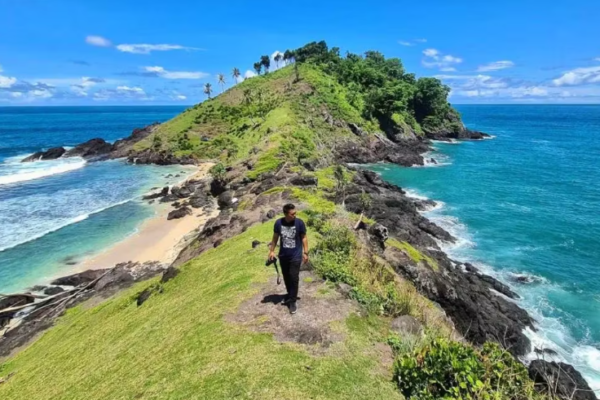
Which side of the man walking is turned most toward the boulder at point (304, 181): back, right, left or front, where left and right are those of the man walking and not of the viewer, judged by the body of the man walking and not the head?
back

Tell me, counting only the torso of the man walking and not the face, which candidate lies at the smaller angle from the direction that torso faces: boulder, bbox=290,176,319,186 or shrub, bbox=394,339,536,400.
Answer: the shrub

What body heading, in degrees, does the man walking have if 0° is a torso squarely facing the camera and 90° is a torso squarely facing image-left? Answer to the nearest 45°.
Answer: approximately 0°

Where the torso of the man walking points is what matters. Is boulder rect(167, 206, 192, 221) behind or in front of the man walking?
behind

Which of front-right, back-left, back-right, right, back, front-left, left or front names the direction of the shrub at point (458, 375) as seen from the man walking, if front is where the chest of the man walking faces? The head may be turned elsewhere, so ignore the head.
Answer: front-left

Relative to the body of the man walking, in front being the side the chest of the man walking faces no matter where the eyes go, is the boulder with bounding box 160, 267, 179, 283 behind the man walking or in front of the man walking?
behind

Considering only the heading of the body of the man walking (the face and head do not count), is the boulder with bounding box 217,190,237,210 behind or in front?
behind

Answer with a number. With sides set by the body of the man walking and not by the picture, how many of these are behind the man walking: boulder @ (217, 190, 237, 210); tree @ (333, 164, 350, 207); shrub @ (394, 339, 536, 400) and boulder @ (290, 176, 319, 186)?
3

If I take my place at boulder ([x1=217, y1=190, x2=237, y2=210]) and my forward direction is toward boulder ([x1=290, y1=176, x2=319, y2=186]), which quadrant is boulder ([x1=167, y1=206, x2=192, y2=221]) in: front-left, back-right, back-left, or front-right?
back-right

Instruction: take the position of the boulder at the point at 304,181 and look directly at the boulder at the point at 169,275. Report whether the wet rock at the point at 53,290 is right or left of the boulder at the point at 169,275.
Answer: right

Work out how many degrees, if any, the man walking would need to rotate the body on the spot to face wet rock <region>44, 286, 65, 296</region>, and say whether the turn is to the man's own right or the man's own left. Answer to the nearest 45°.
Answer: approximately 135° to the man's own right

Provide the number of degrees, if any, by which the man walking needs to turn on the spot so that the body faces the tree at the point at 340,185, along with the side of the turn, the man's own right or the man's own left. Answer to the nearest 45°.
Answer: approximately 180°
